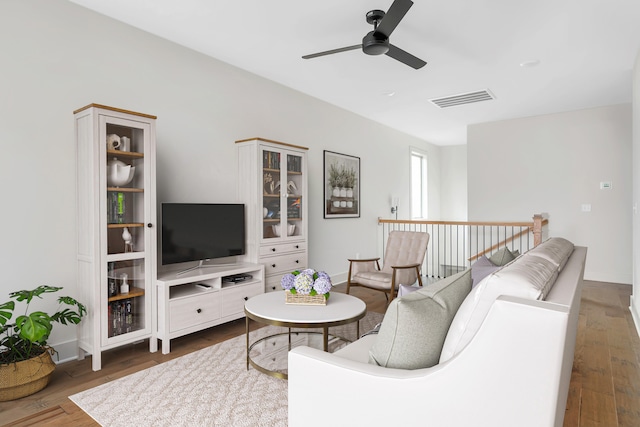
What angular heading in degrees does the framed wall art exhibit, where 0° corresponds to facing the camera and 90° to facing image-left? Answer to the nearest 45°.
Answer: approximately 315°

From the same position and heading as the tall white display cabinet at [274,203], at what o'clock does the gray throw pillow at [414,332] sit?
The gray throw pillow is roughly at 1 o'clock from the tall white display cabinet.

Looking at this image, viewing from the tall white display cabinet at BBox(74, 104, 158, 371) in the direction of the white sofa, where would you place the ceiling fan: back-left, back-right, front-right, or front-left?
front-left

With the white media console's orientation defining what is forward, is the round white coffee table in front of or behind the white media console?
in front

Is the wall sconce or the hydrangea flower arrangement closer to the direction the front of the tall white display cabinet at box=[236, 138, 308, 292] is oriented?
the hydrangea flower arrangement

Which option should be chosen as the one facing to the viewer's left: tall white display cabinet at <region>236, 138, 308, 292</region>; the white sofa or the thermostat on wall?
the white sofa

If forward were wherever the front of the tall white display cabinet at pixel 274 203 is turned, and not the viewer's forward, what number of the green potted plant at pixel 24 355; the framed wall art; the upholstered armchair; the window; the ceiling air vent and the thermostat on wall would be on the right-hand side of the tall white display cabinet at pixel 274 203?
1

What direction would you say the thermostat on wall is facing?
toward the camera

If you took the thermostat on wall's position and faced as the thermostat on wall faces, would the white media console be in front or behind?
in front

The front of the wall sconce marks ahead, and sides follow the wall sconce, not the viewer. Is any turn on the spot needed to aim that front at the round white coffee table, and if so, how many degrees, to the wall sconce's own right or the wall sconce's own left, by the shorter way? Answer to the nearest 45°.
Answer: approximately 45° to the wall sconce's own right

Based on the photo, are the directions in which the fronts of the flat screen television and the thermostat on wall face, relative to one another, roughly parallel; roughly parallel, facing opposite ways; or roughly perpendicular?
roughly perpendicular

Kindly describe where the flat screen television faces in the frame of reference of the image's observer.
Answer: facing the viewer and to the right of the viewer

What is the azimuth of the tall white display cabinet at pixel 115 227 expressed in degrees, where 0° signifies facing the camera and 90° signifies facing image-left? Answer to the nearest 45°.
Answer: approximately 315°

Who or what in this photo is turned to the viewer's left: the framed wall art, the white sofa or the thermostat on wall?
the white sofa

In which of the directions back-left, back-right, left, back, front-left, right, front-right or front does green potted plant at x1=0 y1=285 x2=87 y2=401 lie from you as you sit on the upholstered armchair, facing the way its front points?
front

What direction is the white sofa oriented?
to the viewer's left
